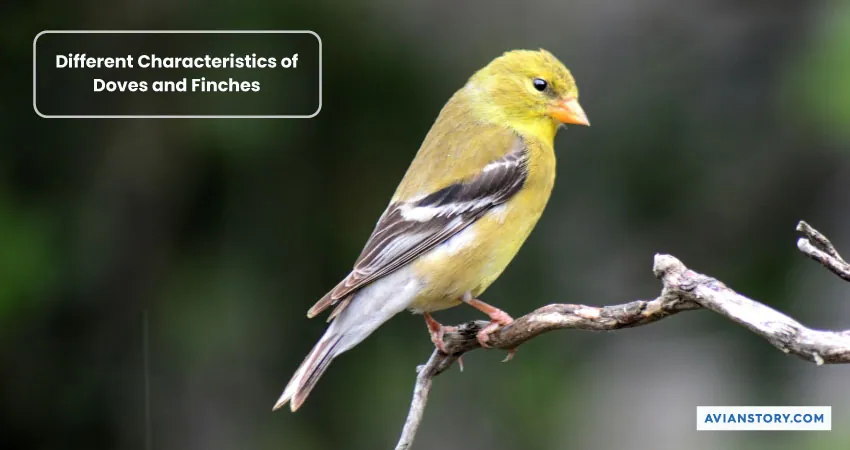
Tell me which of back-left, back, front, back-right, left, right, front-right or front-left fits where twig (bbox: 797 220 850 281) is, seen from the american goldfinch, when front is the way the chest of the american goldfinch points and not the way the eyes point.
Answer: front-right

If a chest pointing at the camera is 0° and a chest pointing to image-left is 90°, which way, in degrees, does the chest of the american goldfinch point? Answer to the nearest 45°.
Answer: approximately 270°
